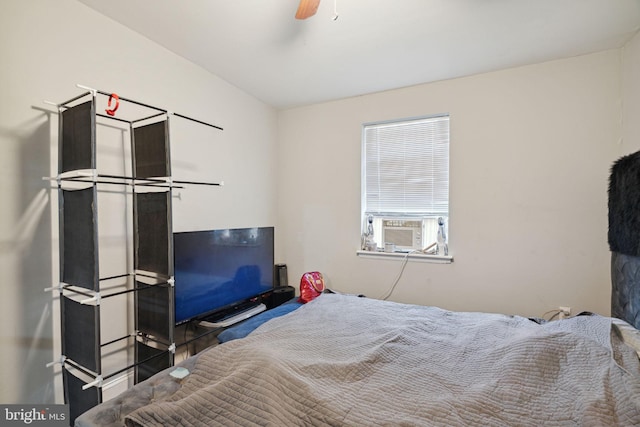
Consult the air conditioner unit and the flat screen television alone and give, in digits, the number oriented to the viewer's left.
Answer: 0

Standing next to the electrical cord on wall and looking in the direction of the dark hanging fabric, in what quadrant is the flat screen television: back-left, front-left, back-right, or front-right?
back-right

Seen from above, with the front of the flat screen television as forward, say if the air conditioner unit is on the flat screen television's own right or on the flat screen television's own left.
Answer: on the flat screen television's own left

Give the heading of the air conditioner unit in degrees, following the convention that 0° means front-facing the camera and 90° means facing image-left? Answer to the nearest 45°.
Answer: approximately 0°

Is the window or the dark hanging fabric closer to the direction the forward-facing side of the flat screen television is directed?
the dark hanging fabric

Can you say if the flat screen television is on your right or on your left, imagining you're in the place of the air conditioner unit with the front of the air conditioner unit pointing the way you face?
on your right

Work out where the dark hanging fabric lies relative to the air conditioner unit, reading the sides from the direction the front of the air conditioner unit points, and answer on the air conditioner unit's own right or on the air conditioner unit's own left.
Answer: on the air conditioner unit's own left

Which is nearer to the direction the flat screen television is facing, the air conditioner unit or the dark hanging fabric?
the dark hanging fabric

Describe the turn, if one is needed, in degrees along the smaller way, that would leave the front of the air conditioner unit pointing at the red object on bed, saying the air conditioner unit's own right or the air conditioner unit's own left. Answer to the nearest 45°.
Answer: approximately 90° to the air conditioner unit's own right

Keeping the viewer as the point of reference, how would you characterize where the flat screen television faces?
facing the viewer and to the right of the viewer

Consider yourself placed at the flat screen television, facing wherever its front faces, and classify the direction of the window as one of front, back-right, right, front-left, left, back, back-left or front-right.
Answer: front-left
